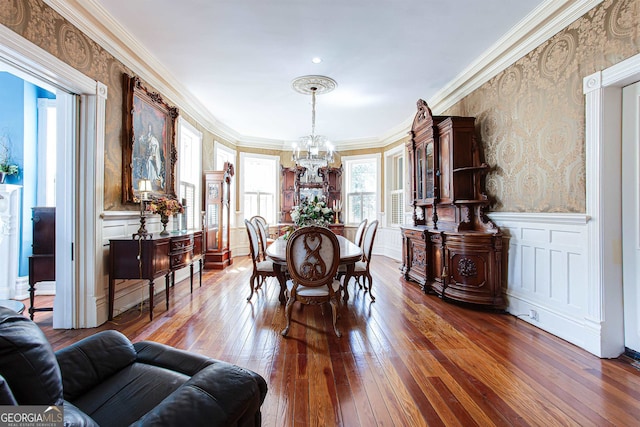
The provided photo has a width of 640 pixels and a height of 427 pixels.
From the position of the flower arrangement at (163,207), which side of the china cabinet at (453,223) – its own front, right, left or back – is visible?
front

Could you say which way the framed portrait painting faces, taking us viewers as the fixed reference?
facing the viewer and to the right of the viewer

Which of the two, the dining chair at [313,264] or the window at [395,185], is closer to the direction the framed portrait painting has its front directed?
the dining chair

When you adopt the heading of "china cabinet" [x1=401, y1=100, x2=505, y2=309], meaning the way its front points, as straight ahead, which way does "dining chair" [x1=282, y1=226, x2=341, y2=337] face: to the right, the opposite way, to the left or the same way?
to the right

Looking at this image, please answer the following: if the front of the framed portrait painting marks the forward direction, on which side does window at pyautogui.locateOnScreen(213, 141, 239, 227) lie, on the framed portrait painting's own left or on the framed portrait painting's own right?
on the framed portrait painting's own left

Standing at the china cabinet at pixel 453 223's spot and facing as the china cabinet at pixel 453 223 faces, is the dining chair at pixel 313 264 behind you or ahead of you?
ahead

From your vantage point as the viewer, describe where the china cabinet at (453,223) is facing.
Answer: facing the viewer and to the left of the viewer

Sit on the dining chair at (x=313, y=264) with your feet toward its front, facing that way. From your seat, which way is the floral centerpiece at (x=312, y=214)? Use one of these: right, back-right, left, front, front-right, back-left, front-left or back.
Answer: front

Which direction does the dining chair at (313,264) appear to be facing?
away from the camera

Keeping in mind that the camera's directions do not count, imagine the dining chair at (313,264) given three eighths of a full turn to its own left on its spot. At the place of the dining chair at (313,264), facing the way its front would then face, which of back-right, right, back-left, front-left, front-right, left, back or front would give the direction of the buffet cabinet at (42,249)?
front-right

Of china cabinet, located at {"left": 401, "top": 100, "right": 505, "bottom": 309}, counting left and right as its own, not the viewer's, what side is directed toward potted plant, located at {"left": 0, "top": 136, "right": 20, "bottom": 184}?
front

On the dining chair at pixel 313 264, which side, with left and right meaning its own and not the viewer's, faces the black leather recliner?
back

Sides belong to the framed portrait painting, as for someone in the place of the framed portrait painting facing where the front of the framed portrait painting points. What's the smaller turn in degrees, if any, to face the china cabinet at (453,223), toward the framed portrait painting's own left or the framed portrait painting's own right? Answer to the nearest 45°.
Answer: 0° — it already faces it

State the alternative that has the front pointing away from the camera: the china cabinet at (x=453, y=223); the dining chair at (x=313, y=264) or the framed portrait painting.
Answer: the dining chair

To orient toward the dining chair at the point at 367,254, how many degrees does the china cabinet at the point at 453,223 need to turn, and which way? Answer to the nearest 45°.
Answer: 0° — it already faces it

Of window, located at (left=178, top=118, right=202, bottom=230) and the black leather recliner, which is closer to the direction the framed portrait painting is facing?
the black leather recliner
